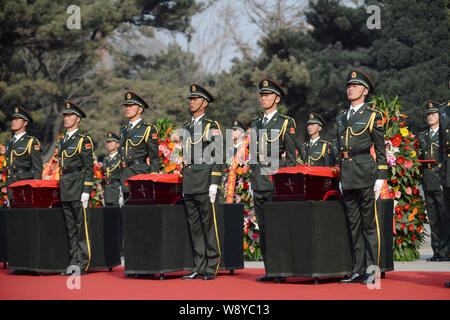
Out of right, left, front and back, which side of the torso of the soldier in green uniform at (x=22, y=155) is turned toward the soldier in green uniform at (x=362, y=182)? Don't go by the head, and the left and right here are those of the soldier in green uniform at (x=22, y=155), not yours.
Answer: left

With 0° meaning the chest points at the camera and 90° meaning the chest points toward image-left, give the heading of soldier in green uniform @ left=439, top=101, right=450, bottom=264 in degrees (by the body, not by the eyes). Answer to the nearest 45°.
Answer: approximately 45°

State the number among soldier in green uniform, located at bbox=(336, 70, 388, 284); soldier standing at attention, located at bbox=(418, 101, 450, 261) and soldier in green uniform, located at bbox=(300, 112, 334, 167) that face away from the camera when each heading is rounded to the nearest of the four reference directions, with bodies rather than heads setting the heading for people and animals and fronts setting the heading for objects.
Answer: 0

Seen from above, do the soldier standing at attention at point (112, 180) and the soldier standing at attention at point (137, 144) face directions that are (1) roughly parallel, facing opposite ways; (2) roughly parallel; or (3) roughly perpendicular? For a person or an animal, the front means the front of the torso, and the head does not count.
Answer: roughly parallel

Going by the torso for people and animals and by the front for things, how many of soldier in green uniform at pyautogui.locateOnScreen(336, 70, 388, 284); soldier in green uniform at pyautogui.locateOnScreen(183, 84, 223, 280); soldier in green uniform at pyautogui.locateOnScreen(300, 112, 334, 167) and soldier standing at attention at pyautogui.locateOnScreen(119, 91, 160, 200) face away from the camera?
0

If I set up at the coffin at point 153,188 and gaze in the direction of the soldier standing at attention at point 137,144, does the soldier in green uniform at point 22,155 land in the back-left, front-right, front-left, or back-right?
front-left

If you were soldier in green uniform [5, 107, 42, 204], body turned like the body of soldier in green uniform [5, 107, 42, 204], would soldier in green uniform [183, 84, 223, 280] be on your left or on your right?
on your left

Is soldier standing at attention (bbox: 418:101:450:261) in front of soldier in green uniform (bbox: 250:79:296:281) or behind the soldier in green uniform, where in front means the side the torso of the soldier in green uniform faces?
behind

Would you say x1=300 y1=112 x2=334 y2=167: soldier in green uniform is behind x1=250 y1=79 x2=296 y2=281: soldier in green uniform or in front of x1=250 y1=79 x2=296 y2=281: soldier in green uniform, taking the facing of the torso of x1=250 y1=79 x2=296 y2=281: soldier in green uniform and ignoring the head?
behind

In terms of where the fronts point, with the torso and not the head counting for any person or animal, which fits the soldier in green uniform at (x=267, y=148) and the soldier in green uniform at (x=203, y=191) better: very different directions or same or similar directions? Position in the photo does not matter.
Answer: same or similar directions

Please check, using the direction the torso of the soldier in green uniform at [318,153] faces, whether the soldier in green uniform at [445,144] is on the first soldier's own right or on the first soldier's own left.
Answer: on the first soldier's own left

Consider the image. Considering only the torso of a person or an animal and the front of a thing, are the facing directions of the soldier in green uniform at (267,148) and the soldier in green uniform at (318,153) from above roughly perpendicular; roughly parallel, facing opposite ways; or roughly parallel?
roughly parallel

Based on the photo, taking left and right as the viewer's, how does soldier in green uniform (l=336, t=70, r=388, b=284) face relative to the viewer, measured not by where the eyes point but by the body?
facing the viewer and to the left of the viewer

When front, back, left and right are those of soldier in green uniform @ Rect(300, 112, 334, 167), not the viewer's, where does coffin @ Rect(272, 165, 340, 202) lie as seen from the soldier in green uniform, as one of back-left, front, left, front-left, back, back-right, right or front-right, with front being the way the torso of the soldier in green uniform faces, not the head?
front-left

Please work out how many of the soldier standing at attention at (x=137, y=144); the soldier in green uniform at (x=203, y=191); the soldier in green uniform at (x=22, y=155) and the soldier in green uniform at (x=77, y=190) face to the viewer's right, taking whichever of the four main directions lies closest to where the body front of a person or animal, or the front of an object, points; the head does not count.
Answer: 0
